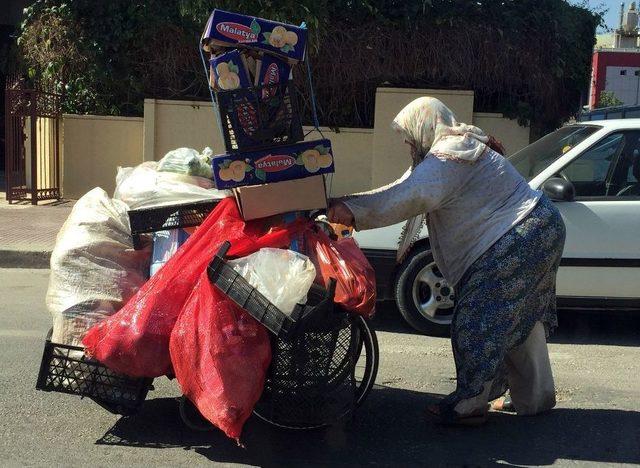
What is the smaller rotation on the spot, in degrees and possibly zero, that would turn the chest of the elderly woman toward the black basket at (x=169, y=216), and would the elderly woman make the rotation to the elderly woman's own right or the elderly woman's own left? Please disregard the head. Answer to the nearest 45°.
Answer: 0° — they already face it

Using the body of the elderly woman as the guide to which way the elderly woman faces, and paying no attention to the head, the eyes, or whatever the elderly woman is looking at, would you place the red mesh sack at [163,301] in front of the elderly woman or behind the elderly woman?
in front

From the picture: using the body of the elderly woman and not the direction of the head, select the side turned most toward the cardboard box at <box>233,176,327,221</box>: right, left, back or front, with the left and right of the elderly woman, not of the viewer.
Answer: front

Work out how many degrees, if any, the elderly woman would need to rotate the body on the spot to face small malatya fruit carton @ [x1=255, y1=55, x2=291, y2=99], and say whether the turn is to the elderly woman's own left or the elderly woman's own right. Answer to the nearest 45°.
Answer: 0° — they already face it

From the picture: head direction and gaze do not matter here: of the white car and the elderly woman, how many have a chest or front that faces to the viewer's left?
2

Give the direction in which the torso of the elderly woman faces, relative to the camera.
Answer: to the viewer's left

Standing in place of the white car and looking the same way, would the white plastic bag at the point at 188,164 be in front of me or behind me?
in front

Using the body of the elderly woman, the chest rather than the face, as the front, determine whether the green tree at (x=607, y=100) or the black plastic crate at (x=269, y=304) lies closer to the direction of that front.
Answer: the black plastic crate

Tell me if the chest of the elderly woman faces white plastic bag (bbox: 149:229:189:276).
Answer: yes

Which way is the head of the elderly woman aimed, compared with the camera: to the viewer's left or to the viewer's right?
to the viewer's left

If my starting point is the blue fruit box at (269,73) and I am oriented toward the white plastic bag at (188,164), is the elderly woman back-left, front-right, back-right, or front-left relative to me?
back-right

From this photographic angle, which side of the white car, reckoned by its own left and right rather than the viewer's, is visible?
left

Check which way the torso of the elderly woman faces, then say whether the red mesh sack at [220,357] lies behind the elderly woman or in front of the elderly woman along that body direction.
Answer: in front
